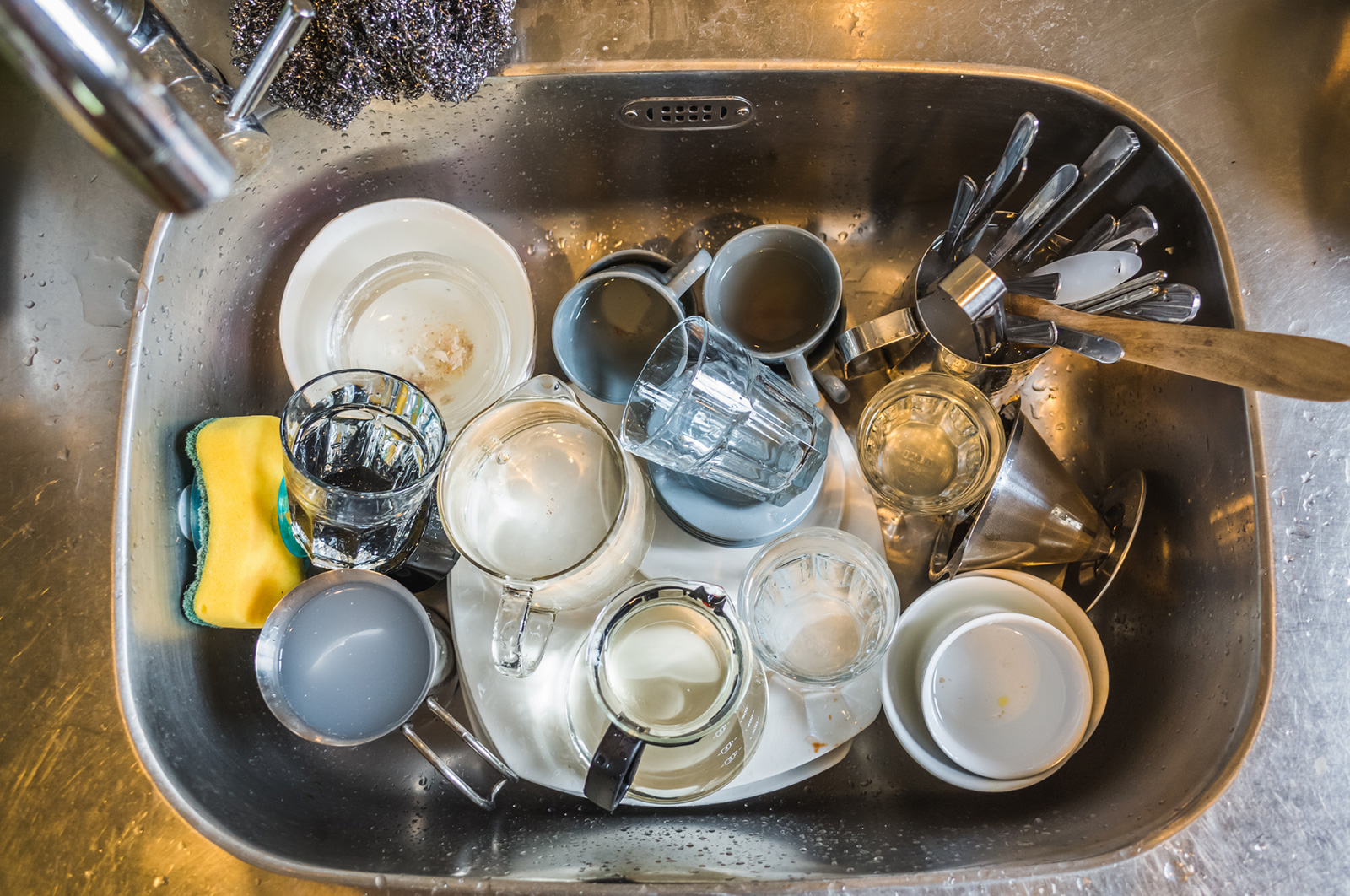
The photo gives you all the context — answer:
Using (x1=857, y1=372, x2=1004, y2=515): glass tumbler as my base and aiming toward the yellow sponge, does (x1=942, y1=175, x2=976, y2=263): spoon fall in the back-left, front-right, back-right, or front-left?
back-right

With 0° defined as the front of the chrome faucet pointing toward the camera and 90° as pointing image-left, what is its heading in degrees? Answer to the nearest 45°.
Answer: approximately 315°

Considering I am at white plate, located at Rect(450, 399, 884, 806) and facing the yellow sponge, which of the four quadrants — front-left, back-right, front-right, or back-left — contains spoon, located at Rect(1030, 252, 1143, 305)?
back-right
